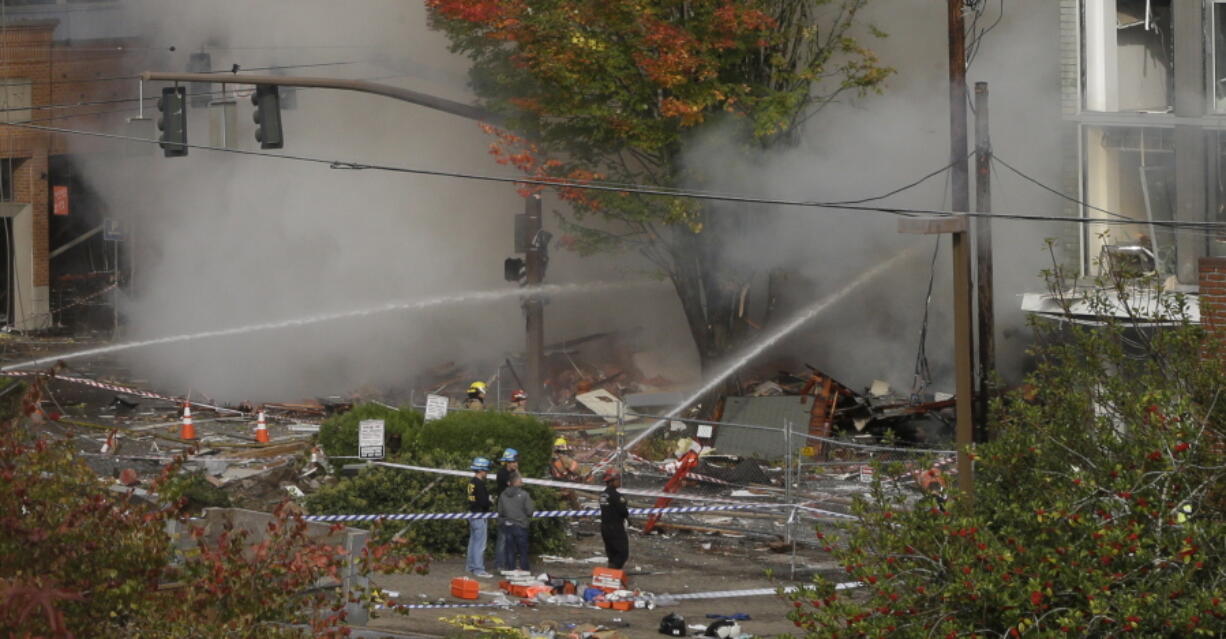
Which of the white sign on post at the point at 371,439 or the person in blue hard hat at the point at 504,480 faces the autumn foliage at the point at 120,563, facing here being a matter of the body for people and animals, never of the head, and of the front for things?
the white sign on post

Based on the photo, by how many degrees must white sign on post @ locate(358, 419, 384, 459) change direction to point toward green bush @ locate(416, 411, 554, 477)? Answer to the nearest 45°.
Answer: approximately 90° to its left

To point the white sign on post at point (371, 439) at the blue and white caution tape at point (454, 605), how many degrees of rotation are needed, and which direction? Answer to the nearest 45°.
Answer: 0° — it already faces it

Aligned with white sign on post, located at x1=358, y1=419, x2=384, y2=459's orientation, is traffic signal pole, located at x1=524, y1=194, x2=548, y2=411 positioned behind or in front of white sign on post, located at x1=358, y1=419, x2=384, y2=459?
behind

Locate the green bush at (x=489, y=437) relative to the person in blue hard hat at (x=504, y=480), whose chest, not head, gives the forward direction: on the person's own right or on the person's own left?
on the person's own left

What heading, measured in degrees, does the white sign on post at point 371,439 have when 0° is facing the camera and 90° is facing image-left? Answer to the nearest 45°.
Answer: approximately 0°

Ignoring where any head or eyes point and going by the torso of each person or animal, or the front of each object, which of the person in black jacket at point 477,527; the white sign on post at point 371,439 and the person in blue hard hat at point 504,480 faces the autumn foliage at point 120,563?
the white sign on post
